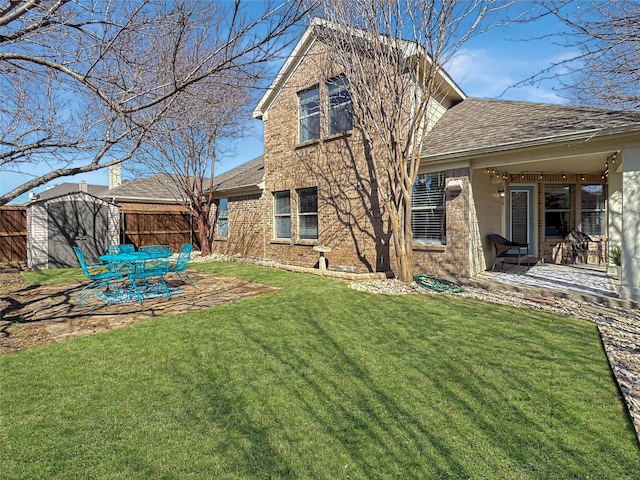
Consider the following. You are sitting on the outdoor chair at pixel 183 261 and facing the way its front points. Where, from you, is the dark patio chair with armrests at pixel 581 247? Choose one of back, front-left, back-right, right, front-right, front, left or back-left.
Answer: back

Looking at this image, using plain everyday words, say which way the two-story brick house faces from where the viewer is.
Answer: facing away from the viewer and to the right of the viewer

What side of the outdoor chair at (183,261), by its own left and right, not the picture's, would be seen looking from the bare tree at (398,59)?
back

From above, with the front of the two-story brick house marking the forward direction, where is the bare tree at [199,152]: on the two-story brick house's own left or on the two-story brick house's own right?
on the two-story brick house's own left

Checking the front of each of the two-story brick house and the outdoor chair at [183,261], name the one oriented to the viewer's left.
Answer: the outdoor chair

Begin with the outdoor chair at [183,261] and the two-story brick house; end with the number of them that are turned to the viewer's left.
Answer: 1

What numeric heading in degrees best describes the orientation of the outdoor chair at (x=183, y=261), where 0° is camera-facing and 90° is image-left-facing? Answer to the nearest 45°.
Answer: approximately 90°

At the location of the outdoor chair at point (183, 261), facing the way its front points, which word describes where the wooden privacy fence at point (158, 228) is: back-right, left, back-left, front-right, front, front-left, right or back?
right

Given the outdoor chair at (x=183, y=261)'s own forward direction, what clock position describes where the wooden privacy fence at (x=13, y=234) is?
The wooden privacy fence is roughly at 2 o'clock from the outdoor chair.
